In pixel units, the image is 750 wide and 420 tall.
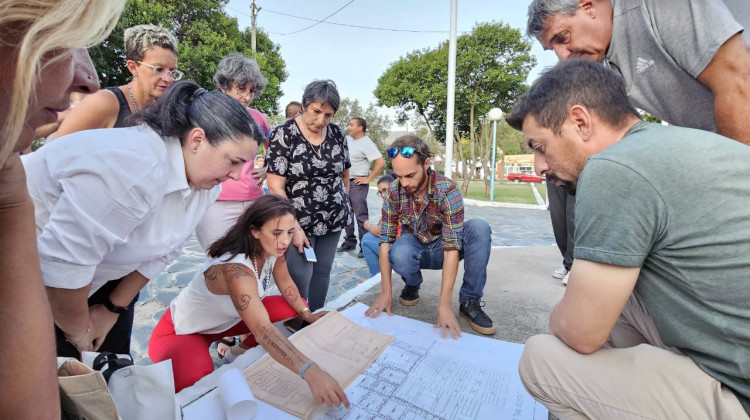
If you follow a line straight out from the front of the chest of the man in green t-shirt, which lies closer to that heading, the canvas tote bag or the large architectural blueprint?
the large architectural blueprint

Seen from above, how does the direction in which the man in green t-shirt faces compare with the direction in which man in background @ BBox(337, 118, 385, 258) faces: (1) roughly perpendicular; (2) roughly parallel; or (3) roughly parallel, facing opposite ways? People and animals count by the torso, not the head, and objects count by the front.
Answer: roughly perpendicular

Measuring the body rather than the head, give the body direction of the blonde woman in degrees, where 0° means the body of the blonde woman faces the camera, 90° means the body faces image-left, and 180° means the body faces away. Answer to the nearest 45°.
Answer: approximately 270°

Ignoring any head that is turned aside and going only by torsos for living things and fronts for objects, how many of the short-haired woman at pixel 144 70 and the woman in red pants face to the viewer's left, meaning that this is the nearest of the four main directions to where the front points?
0

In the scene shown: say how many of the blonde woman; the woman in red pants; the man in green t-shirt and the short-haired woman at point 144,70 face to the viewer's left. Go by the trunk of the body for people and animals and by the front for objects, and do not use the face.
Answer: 1

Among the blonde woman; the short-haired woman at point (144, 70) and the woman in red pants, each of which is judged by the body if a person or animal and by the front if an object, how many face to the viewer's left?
0

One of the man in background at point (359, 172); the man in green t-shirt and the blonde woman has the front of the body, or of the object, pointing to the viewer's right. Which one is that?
the blonde woman

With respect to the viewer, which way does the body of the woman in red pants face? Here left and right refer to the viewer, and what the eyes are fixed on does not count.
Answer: facing the viewer and to the right of the viewer

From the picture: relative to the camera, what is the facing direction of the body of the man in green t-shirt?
to the viewer's left

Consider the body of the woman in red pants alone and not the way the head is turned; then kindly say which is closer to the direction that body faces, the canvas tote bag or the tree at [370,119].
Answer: the canvas tote bag

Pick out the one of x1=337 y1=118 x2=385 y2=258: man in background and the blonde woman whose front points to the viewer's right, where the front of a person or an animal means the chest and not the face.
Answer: the blonde woman

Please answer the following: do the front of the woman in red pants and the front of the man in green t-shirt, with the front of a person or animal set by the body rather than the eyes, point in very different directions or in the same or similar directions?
very different directions

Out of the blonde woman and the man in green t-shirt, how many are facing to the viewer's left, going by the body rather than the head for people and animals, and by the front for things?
1

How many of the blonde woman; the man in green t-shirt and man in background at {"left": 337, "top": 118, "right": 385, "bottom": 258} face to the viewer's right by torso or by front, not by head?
1

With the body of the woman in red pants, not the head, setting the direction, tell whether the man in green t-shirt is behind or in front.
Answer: in front
